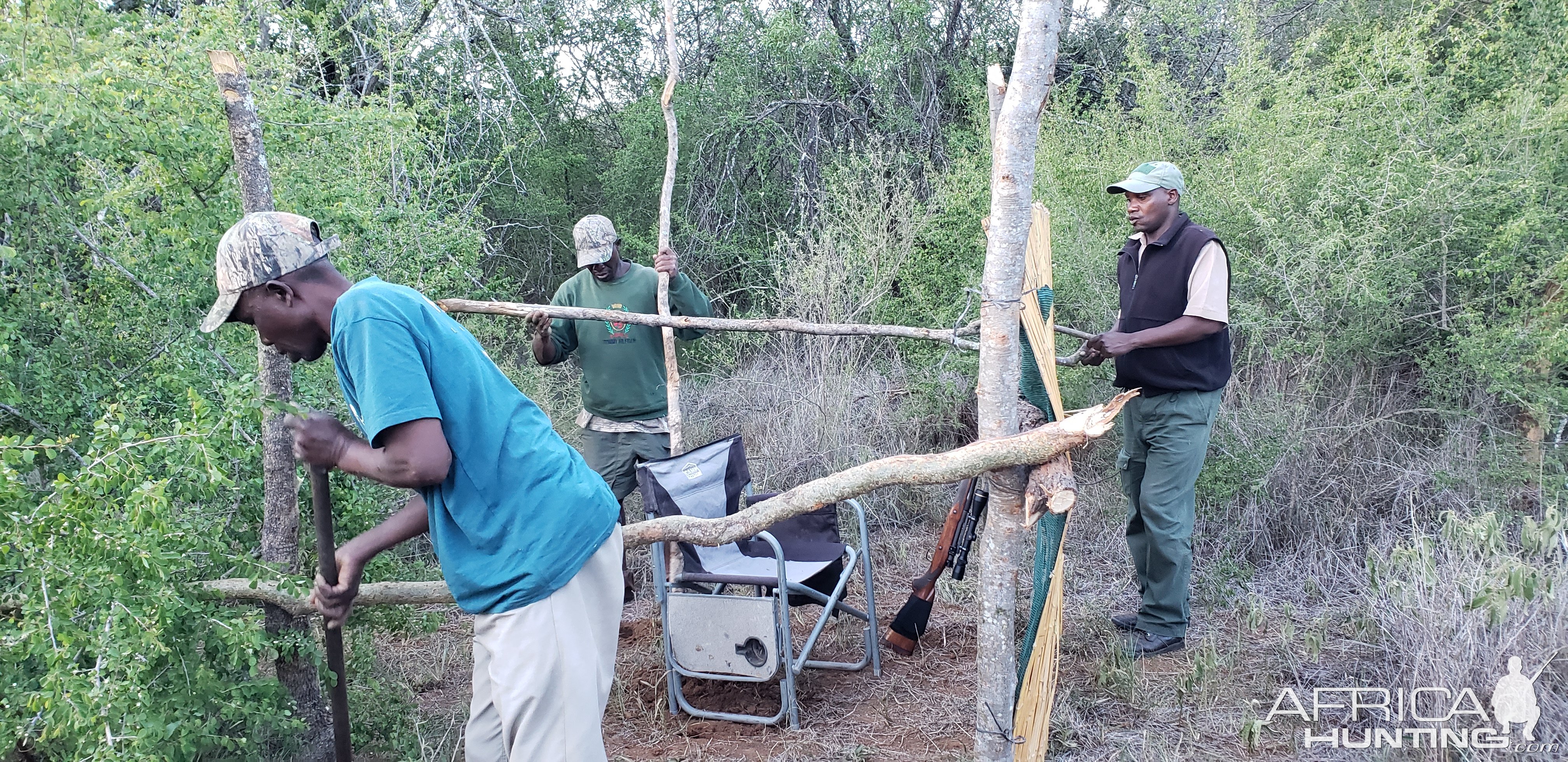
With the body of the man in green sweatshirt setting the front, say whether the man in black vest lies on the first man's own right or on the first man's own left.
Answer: on the first man's own left

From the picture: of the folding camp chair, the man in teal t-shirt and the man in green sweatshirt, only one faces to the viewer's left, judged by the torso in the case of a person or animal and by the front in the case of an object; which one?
the man in teal t-shirt

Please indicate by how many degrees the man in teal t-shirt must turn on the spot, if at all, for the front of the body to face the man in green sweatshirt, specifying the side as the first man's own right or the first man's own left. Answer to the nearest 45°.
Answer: approximately 90° to the first man's own right

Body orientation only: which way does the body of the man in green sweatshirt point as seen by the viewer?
toward the camera

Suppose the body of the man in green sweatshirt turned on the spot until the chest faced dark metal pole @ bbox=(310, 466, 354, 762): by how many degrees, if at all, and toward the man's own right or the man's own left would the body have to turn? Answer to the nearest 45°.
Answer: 0° — they already face it

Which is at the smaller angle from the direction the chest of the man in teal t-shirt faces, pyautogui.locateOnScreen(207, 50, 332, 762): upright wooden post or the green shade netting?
the upright wooden post

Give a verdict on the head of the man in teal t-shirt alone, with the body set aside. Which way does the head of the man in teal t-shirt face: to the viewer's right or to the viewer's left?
to the viewer's left

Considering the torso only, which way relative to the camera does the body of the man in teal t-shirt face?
to the viewer's left

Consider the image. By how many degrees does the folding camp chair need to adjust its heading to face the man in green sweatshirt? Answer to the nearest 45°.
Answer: approximately 180°

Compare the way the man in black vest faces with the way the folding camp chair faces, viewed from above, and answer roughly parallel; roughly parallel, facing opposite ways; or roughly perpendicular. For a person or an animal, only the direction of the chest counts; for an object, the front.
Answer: roughly perpendicular

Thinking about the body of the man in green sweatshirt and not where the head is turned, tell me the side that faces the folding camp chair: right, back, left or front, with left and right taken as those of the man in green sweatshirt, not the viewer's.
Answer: front

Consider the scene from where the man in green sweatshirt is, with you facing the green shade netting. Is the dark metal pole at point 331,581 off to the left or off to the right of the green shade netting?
right

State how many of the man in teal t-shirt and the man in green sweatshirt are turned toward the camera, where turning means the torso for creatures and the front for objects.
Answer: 1

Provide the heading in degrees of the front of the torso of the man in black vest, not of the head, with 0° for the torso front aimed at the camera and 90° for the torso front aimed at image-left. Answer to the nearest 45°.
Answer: approximately 45°

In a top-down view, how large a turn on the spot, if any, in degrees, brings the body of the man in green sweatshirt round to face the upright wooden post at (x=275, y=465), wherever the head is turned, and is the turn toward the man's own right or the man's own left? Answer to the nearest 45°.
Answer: approximately 45° to the man's own right

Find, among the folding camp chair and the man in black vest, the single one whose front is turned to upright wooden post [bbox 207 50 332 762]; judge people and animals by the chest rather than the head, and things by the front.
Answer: the man in black vest

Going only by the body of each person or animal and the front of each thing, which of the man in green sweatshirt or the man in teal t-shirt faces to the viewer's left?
the man in teal t-shirt
